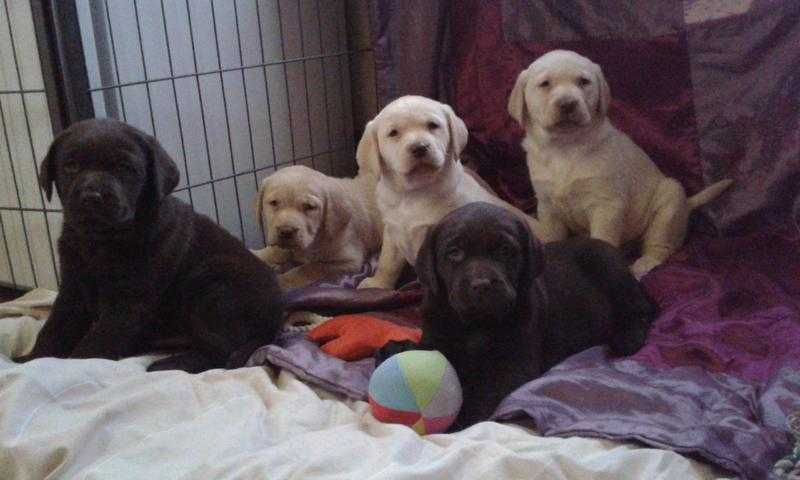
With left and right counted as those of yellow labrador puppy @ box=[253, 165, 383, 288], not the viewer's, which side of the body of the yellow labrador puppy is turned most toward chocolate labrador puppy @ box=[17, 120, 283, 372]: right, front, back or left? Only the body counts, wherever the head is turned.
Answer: front

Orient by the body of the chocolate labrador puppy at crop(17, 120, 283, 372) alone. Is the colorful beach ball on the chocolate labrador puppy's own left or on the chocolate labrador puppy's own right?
on the chocolate labrador puppy's own left

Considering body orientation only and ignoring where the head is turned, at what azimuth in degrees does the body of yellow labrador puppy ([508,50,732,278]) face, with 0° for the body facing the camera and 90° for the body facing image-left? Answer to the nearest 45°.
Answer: approximately 45°

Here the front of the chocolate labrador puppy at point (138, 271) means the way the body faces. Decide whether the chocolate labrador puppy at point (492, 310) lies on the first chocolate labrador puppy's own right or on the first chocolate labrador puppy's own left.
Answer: on the first chocolate labrador puppy's own left

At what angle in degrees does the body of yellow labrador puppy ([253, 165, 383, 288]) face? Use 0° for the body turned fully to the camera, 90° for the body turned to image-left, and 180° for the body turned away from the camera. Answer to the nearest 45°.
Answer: approximately 45°

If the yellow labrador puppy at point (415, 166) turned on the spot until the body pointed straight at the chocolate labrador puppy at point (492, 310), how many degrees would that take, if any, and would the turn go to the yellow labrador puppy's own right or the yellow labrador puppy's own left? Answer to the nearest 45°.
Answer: approximately 45° to the yellow labrador puppy's own left

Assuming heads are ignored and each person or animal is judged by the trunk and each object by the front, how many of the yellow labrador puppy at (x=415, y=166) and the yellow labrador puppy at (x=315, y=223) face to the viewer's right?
0
